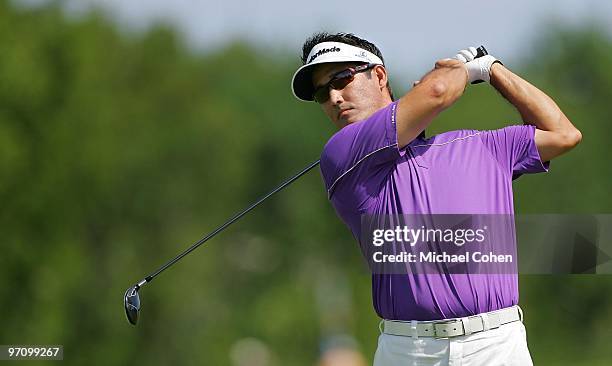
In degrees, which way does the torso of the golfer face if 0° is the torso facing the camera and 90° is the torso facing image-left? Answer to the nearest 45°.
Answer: approximately 0°

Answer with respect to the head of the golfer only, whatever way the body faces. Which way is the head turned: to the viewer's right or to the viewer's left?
to the viewer's left
